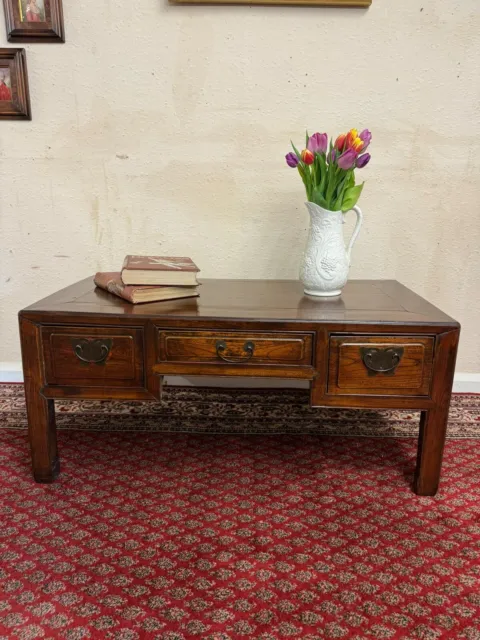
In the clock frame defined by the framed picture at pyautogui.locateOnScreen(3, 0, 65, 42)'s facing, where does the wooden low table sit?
The wooden low table is roughly at 11 o'clock from the framed picture.

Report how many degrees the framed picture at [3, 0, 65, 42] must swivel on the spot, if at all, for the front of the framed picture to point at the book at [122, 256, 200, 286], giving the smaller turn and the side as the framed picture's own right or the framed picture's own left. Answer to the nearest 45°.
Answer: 0° — it already faces it

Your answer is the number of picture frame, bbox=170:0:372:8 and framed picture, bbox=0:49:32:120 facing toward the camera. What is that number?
2

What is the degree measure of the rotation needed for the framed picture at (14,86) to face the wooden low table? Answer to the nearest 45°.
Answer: approximately 45° to its left

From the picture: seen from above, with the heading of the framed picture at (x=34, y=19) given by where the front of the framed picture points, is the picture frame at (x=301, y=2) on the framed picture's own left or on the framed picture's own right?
on the framed picture's own left

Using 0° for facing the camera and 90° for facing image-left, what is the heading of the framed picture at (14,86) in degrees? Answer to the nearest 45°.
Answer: approximately 0°

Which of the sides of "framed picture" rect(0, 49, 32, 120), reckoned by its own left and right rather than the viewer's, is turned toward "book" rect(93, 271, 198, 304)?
front

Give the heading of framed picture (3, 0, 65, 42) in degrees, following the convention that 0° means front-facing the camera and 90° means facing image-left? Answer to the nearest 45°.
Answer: approximately 0°

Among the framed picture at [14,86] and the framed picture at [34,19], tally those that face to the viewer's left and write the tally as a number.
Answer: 0

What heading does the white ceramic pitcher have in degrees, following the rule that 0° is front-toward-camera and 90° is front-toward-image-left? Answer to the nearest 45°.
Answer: approximately 90°

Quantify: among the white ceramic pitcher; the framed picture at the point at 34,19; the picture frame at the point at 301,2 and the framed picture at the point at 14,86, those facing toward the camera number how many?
3

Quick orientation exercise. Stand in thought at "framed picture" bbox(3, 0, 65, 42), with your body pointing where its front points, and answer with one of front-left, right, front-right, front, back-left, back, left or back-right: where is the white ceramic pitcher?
front-left
